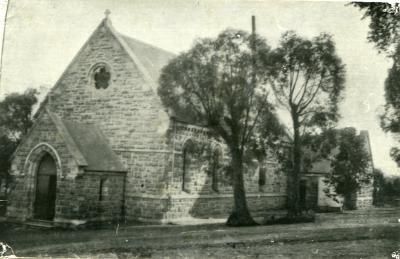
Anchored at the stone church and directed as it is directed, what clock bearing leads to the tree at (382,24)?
The tree is roughly at 9 o'clock from the stone church.

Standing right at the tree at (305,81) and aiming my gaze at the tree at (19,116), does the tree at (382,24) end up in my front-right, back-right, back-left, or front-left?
back-left

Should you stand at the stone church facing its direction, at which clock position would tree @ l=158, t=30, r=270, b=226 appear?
The tree is roughly at 9 o'clock from the stone church.

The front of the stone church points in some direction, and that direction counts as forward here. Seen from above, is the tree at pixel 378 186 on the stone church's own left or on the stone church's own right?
on the stone church's own left

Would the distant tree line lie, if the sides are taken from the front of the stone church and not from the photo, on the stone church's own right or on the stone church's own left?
on the stone church's own left

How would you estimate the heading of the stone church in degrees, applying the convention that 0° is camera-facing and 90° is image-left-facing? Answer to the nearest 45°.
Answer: approximately 45°

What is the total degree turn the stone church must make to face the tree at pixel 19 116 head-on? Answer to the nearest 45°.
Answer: approximately 45° to its right
